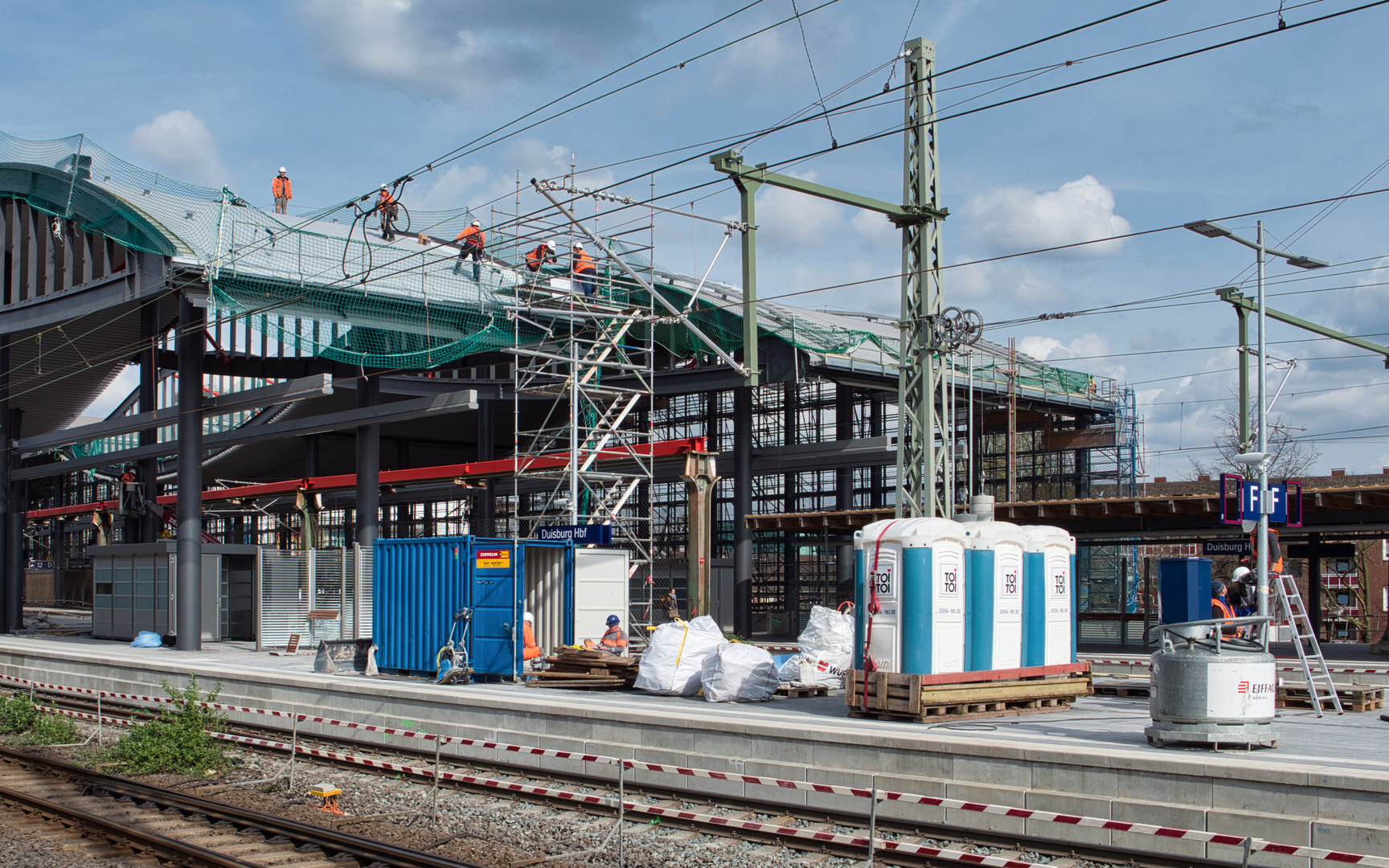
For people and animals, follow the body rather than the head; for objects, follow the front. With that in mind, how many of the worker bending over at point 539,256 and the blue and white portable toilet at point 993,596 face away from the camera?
0

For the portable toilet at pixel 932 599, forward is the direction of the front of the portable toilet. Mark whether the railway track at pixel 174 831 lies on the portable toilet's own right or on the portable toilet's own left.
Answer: on the portable toilet's own right

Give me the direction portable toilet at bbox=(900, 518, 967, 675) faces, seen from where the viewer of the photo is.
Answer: facing the viewer and to the right of the viewer

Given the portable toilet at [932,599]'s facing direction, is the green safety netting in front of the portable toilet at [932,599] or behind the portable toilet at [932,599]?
behind

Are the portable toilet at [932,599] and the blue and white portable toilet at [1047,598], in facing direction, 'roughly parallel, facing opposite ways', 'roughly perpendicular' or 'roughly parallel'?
roughly parallel

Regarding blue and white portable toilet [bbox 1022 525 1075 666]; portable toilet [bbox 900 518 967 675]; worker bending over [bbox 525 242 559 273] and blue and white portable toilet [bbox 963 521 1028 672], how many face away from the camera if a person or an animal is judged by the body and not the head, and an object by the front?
0
